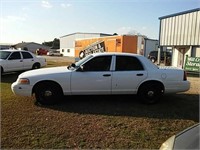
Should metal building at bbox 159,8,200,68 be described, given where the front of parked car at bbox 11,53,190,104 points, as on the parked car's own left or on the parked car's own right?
on the parked car's own right

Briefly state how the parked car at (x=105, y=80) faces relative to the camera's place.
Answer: facing to the left of the viewer

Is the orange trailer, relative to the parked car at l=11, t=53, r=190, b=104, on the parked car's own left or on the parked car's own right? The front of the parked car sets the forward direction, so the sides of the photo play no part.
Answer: on the parked car's own right

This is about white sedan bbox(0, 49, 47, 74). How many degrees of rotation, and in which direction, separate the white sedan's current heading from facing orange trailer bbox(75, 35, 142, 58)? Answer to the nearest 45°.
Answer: approximately 180°

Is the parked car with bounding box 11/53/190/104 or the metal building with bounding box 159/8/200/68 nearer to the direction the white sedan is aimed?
the parked car

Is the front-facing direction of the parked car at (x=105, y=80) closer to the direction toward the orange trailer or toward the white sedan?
the white sedan

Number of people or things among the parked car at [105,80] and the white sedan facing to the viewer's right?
0

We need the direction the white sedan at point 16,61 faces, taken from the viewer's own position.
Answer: facing the viewer and to the left of the viewer

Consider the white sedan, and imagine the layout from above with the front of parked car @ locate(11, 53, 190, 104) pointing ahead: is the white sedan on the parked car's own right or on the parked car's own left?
on the parked car's own right
